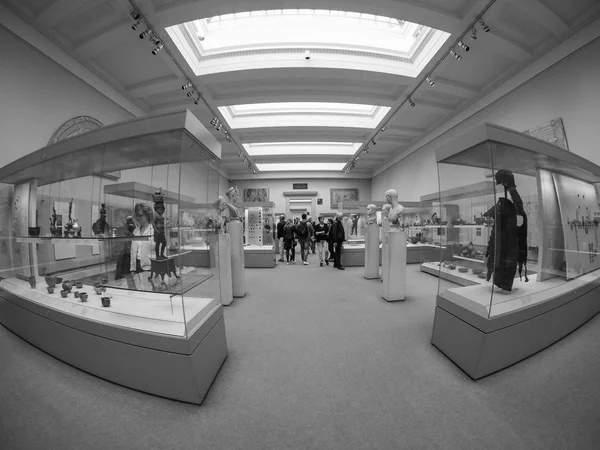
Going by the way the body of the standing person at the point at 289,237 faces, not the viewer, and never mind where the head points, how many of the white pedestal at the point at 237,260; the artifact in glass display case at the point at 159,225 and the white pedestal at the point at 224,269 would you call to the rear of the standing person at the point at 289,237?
3

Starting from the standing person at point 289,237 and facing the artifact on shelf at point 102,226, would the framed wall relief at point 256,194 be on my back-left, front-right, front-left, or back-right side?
back-right

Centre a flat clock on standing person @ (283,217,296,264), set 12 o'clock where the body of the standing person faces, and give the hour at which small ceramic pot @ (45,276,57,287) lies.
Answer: The small ceramic pot is roughly at 7 o'clock from the standing person.

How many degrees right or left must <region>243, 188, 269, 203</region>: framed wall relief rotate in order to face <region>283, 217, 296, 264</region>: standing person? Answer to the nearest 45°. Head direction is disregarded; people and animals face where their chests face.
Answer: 0° — it already faces them

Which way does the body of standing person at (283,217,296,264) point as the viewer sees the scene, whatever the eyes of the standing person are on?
away from the camera

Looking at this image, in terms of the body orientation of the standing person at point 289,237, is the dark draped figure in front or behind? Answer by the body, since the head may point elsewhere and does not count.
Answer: behind

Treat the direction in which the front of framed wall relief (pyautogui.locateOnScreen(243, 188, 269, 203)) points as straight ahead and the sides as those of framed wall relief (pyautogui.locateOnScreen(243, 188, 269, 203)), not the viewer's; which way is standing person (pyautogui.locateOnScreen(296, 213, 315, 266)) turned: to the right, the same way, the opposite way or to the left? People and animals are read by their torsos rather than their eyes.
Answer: the opposite way

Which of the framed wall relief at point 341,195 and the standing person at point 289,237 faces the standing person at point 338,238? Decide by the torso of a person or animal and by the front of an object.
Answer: the framed wall relief

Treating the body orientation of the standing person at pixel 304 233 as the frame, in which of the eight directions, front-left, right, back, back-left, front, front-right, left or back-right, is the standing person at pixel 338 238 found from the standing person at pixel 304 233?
back-right

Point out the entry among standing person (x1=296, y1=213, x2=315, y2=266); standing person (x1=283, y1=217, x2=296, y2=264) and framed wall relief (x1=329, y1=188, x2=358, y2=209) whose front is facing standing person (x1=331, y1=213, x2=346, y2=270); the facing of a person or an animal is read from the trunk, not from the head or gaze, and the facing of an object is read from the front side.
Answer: the framed wall relief

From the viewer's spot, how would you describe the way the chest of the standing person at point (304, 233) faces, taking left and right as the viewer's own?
facing away from the viewer
